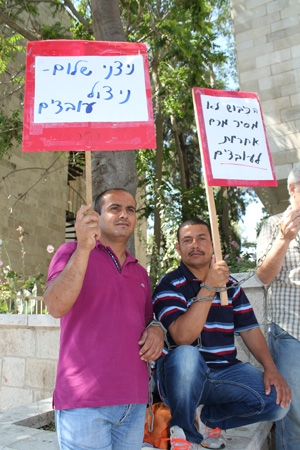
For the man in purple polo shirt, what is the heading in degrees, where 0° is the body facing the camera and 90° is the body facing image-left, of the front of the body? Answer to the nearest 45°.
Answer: approximately 315°

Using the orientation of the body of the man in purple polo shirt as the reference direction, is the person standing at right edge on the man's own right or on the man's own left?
on the man's own left

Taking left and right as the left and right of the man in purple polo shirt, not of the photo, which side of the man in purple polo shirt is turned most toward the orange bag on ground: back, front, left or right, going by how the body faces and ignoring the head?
left

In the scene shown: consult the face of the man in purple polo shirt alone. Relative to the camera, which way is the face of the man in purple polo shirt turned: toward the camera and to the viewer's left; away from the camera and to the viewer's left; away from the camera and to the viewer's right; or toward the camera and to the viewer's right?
toward the camera and to the viewer's right

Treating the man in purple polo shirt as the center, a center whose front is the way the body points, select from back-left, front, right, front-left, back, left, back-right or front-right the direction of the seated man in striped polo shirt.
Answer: left
